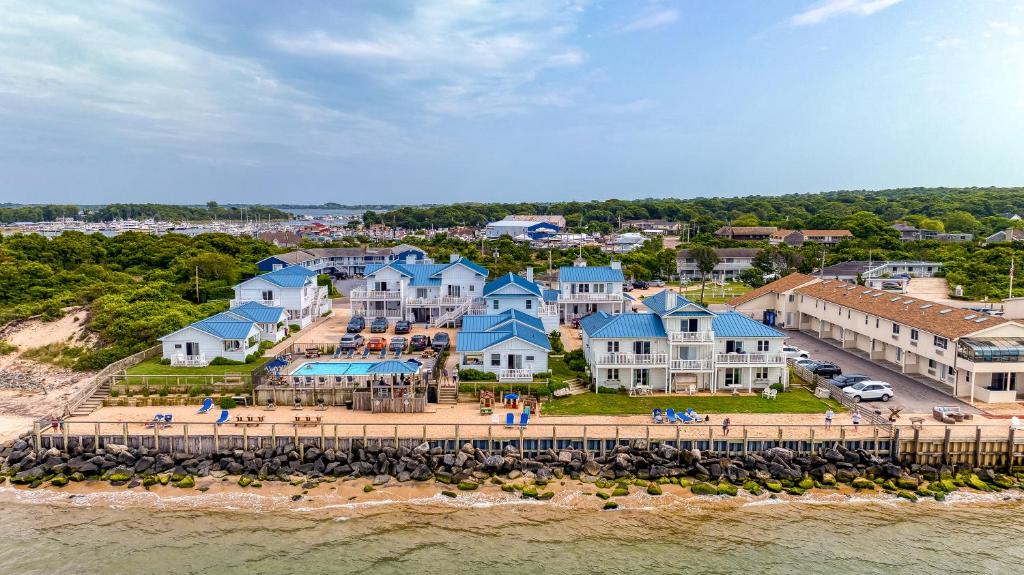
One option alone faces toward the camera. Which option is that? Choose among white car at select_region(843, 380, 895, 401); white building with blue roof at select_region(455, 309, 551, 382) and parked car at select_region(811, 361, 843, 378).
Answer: the white building with blue roof

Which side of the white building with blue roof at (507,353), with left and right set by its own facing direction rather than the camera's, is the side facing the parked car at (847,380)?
left

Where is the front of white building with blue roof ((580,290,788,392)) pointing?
toward the camera

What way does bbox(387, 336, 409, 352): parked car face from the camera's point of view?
toward the camera

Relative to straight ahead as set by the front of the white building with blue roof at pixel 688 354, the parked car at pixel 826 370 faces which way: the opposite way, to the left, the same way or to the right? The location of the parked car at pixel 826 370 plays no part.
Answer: to the right

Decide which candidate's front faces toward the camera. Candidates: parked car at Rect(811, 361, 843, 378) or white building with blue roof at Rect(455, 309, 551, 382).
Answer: the white building with blue roof

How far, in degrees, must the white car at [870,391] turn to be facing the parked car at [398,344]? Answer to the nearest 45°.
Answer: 0° — it already faces it

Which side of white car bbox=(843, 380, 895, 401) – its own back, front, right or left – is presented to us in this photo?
left

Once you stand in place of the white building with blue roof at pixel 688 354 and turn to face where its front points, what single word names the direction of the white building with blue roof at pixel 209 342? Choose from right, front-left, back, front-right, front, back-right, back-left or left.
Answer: right

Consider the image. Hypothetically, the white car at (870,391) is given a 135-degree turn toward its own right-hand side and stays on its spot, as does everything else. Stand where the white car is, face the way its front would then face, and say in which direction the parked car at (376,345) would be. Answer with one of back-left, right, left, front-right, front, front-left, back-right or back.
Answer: back-left

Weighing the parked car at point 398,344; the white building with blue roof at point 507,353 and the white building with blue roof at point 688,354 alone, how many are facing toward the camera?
3

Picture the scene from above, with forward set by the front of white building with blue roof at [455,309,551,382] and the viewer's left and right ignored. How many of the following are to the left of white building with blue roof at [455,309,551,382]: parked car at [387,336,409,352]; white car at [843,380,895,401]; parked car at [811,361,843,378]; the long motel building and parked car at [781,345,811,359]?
4

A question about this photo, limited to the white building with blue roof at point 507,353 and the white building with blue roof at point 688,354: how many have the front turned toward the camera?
2

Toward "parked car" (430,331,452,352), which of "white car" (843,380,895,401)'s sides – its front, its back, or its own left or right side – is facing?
front

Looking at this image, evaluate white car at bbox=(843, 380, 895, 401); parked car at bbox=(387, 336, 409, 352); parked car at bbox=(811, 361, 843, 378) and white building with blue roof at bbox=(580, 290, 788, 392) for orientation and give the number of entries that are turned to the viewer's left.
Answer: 2

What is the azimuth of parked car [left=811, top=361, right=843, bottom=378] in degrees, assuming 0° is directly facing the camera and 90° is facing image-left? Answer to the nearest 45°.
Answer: approximately 90°
